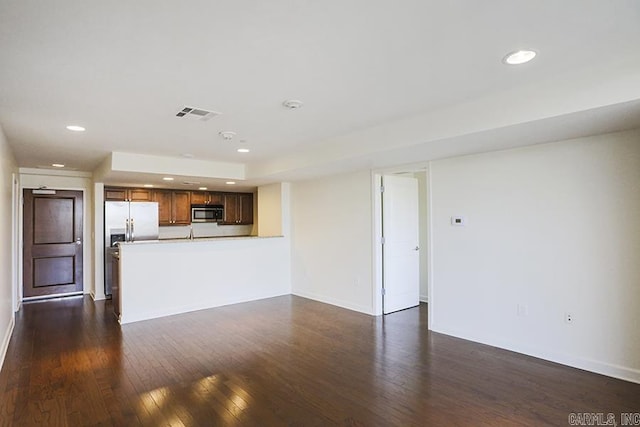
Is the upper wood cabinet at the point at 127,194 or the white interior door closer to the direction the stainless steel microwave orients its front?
the white interior door

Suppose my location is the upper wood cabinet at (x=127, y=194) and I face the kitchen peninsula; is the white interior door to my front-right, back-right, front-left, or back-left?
front-left

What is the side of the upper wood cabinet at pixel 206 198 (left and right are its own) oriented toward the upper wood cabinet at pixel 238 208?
left

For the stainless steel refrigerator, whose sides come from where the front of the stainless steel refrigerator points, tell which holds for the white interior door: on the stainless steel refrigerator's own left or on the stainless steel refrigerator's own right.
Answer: on the stainless steel refrigerator's own left

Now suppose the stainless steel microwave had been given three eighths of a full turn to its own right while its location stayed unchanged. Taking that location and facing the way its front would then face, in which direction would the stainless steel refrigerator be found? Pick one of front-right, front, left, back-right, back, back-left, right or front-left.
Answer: left

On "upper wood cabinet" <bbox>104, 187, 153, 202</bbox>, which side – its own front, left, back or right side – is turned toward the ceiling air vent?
front

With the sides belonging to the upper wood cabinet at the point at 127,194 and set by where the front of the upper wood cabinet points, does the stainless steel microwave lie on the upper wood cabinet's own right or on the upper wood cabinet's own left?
on the upper wood cabinet's own left

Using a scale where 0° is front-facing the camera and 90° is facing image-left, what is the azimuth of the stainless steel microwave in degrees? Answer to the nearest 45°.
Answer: approximately 0°

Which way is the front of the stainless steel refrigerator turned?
toward the camera

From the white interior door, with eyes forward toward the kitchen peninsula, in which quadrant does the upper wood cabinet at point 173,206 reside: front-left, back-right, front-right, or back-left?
front-right

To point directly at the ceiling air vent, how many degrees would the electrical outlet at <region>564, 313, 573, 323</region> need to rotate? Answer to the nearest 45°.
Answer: approximately 45° to its right

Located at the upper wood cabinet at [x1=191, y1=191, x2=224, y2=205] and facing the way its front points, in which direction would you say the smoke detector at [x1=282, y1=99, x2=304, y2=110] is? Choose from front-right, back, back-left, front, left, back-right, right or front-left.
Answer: front

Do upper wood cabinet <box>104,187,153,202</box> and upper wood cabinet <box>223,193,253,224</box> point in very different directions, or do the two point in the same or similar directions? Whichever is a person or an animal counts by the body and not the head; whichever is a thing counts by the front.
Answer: same or similar directions

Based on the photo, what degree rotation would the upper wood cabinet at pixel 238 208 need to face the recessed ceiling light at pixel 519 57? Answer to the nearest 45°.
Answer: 0° — it already faces it

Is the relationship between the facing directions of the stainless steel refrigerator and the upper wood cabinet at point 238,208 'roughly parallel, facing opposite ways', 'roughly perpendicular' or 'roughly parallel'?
roughly parallel

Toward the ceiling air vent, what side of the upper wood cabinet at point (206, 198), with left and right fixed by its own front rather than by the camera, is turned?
front

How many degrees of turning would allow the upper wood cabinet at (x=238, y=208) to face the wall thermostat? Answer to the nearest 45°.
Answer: approximately 45° to its left

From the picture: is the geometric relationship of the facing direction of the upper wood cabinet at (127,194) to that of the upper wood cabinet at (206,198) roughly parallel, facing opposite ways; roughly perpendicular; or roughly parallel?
roughly parallel

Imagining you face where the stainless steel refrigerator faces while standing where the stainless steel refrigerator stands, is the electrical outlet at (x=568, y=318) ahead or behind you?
ahead

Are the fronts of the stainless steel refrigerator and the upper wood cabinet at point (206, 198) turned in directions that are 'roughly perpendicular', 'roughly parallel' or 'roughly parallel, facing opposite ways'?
roughly parallel

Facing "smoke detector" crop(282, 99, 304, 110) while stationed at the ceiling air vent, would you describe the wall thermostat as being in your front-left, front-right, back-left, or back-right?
front-left

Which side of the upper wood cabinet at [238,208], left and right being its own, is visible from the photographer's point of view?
front
